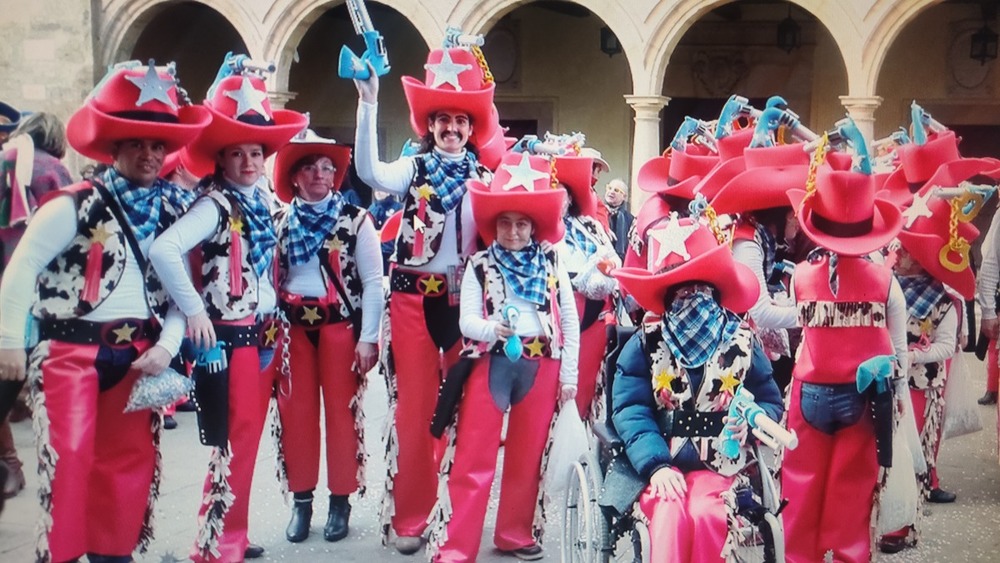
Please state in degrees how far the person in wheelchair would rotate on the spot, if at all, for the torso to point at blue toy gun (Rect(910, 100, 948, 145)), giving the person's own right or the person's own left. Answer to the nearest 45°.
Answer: approximately 135° to the person's own left

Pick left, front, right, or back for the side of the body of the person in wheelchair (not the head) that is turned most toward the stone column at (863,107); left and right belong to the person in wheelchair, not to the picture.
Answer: back

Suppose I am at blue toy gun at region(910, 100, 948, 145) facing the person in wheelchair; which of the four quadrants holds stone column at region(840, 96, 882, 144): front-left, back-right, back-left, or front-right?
back-right

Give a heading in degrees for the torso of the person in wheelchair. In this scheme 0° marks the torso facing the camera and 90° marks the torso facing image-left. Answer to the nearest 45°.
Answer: approximately 0°

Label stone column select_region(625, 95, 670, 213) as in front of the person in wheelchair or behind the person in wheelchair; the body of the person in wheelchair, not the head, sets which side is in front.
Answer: behind
